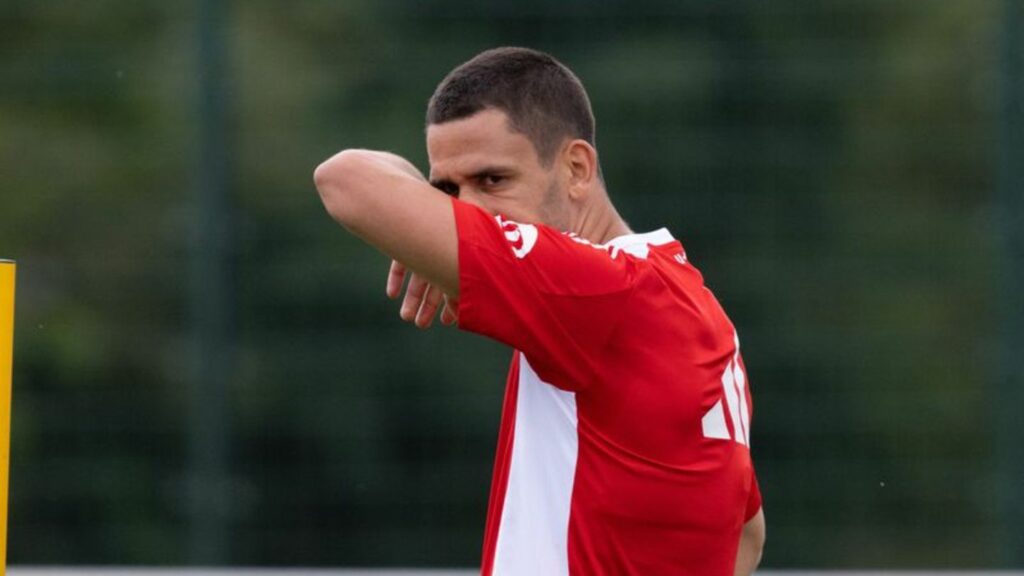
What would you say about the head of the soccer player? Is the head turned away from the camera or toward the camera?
toward the camera

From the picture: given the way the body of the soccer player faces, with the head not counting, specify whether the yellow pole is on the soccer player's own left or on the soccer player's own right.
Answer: on the soccer player's own left

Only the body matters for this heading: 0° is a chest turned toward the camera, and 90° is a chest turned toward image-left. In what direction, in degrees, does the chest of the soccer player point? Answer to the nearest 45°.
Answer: approximately 135°
